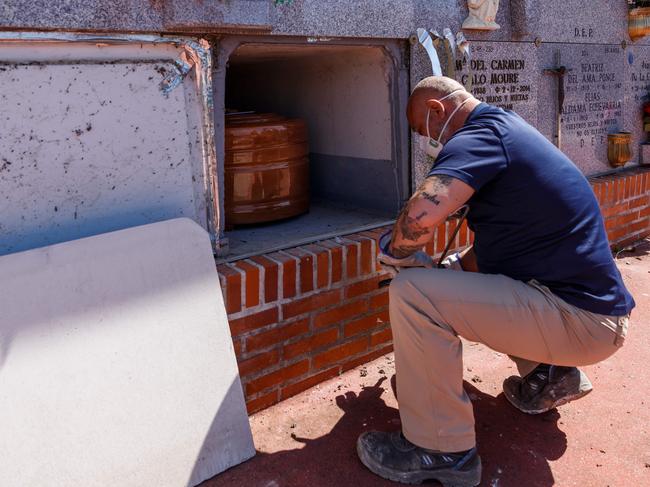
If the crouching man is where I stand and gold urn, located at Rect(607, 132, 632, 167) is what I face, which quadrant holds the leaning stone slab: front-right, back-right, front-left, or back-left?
back-left

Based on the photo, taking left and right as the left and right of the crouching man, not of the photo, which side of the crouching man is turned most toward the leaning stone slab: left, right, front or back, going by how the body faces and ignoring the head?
front

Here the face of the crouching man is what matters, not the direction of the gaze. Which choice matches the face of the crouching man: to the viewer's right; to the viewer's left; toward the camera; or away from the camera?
to the viewer's left

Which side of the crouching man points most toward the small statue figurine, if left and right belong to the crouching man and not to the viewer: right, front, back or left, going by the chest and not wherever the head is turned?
right

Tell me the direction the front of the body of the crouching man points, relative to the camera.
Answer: to the viewer's left

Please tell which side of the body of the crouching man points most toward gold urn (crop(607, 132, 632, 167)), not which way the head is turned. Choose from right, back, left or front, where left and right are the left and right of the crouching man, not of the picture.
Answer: right
